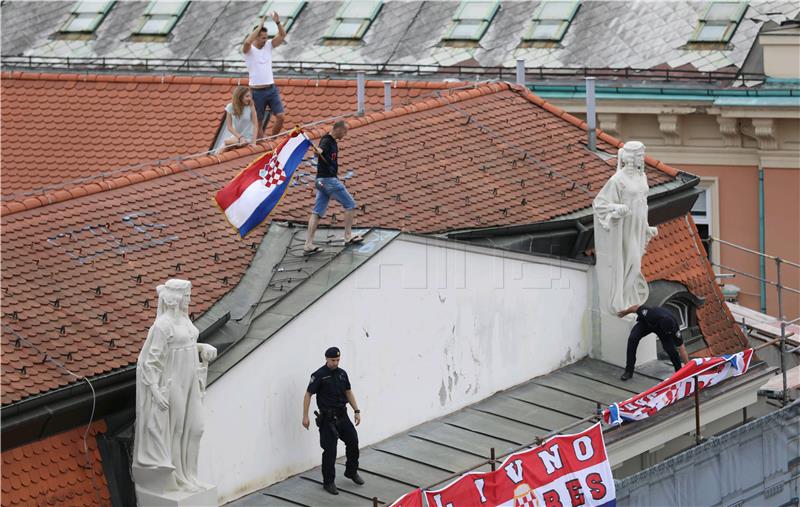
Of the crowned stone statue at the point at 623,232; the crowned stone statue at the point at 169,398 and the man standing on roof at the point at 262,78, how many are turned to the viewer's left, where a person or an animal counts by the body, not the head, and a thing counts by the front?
0

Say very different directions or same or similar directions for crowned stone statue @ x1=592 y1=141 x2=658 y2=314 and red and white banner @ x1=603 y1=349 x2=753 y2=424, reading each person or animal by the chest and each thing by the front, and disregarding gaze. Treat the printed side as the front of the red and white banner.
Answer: same or similar directions

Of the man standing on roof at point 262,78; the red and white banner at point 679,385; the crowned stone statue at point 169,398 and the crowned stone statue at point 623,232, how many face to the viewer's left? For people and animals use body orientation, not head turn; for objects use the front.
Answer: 0

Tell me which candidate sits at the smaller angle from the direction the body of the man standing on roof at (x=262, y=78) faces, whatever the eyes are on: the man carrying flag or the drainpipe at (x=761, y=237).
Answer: the man carrying flag

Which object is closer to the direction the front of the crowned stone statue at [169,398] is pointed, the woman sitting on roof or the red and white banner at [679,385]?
the red and white banner

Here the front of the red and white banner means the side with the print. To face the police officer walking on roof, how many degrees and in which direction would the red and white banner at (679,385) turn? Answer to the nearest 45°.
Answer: approximately 90° to its right

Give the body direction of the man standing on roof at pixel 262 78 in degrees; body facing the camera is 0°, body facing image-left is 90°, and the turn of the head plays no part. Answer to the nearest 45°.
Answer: approximately 315°

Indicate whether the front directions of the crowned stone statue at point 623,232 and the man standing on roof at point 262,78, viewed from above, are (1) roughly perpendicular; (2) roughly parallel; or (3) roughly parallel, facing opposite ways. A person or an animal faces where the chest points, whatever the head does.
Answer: roughly parallel

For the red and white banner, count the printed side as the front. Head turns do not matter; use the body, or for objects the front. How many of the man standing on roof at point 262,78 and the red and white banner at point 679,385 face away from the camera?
0

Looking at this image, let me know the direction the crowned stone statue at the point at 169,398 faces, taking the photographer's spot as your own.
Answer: facing the viewer and to the right of the viewer

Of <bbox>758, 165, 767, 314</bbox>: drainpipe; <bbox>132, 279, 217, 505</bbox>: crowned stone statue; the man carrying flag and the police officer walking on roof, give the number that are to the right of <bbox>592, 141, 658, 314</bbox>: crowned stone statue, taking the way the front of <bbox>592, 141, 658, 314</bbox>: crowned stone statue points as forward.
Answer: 3

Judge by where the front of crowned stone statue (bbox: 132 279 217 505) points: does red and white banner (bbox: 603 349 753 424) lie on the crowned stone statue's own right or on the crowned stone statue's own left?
on the crowned stone statue's own left

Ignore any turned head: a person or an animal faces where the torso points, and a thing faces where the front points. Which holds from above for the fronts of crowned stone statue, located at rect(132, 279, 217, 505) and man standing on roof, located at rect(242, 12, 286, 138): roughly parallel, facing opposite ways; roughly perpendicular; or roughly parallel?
roughly parallel

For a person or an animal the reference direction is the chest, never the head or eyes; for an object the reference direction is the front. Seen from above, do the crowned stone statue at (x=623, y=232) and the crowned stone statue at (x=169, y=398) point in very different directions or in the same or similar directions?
same or similar directions
